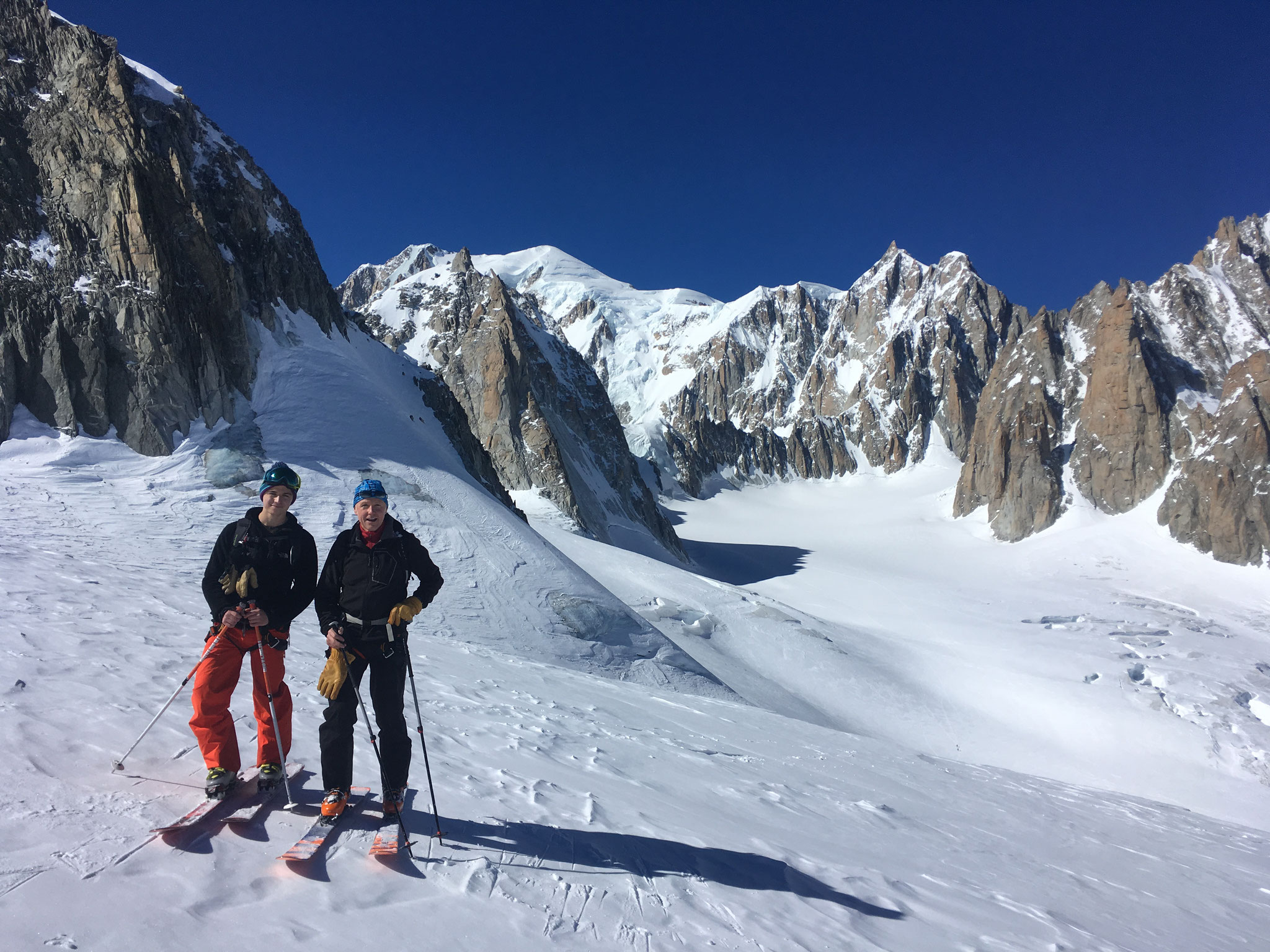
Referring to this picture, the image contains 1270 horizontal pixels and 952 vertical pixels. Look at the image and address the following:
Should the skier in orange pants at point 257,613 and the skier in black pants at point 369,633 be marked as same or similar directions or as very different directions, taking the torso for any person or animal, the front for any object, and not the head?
same or similar directions

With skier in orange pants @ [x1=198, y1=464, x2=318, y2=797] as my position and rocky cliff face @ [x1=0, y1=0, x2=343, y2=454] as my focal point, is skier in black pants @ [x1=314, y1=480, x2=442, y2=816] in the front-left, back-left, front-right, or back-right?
back-right

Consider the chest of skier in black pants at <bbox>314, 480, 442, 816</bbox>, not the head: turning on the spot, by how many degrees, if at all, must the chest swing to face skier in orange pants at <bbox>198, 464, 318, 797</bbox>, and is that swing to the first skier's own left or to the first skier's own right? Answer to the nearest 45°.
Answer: approximately 135° to the first skier's own right

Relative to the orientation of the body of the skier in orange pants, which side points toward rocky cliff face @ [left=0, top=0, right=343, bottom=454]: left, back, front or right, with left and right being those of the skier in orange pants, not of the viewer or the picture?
back

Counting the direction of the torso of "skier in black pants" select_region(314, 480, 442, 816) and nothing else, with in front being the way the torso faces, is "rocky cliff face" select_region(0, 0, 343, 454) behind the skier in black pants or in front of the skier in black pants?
behind

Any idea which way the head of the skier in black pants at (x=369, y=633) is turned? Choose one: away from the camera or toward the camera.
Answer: toward the camera

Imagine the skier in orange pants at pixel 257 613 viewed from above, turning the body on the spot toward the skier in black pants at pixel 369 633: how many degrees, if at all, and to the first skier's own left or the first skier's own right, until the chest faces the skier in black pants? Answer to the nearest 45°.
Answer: approximately 45° to the first skier's own left

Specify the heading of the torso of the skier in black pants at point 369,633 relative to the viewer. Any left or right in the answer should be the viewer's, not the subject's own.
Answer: facing the viewer

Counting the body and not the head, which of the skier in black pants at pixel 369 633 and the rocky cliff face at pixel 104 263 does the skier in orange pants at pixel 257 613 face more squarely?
the skier in black pants

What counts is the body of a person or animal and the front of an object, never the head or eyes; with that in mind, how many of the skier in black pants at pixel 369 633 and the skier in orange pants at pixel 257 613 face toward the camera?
2
